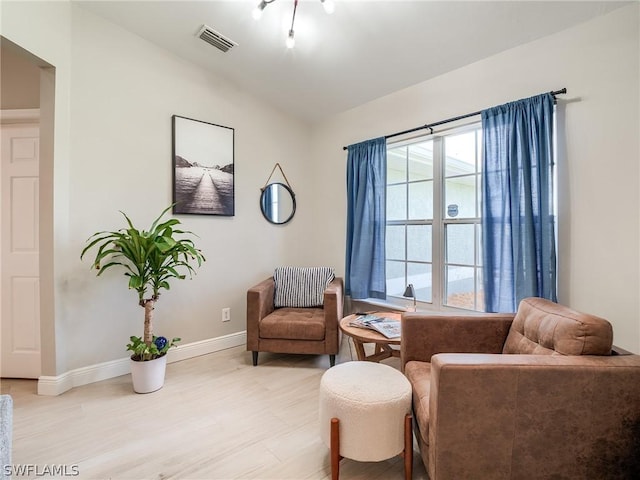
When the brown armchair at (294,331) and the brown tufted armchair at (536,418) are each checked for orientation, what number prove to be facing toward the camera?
1

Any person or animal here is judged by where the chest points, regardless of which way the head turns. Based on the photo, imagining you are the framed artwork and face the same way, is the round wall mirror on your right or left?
on your left

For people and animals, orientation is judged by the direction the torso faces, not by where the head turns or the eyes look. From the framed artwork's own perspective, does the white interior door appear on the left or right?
on its right

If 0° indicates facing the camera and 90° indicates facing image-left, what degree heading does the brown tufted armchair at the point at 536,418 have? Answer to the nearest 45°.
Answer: approximately 90°

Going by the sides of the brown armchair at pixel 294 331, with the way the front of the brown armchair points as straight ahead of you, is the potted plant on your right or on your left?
on your right

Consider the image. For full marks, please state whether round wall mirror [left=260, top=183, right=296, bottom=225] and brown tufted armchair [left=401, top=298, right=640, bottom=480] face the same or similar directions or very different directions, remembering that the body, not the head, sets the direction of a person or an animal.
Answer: very different directions

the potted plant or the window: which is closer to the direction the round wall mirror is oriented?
the window

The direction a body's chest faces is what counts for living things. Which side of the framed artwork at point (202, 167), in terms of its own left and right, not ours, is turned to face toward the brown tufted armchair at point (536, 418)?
front
